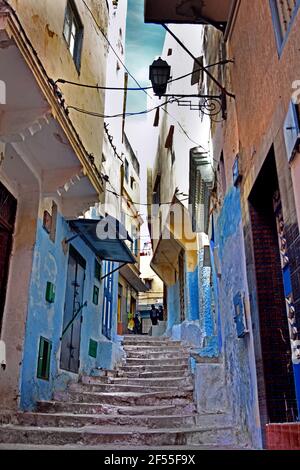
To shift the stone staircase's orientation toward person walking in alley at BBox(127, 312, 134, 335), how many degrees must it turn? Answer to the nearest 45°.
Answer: approximately 180°

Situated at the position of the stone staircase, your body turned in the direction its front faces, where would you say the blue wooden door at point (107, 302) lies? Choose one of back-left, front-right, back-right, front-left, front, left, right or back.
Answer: back

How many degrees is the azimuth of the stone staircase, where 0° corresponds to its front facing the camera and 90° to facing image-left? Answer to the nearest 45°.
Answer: approximately 0°

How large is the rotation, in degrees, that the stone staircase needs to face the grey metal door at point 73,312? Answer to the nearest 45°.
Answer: approximately 135° to its right
